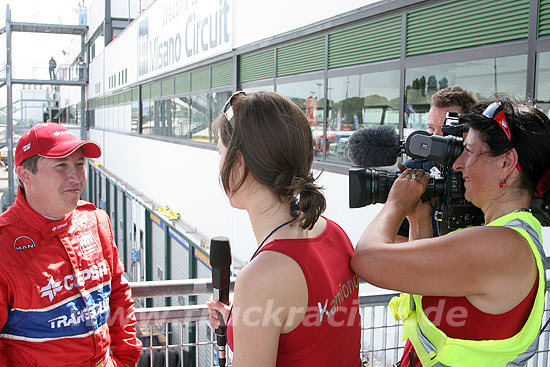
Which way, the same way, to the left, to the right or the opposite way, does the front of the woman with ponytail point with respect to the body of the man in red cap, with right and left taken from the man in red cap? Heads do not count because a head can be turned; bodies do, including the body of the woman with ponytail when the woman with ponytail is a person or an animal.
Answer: the opposite way

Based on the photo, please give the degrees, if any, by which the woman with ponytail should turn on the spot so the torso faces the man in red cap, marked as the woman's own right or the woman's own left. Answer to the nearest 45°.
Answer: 0° — they already face them

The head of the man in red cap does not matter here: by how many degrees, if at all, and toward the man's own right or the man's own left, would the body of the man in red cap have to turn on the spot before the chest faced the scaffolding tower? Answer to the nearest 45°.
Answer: approximately 135° to the man's own left

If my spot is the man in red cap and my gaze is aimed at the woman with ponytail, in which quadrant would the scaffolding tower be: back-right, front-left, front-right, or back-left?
back-left

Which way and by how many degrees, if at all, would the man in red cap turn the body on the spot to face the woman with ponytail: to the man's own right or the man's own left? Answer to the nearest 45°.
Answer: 0° — they already face them

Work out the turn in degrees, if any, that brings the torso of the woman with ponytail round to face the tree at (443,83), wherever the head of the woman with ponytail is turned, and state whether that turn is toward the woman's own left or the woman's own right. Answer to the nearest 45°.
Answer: approximately 45° to the woman's own right

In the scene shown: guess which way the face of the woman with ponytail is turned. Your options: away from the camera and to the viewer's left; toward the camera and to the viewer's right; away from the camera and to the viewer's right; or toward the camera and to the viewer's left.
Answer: away from the camera and to the viewer's left

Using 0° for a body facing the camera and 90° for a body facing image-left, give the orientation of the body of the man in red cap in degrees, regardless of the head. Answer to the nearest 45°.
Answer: approximately 315°

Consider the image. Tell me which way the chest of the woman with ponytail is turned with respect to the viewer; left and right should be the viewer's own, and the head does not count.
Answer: facing away from the viewer and to the left of the viewer
